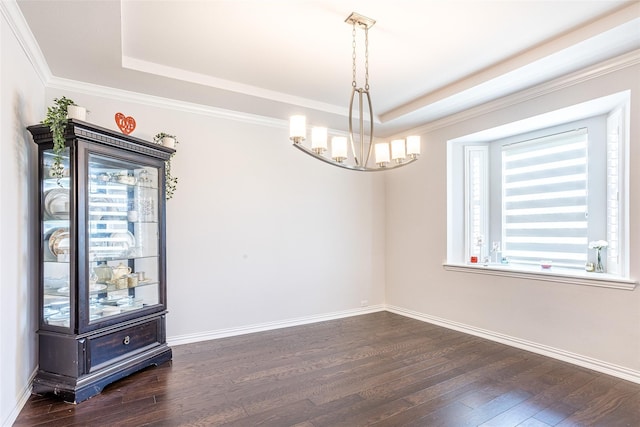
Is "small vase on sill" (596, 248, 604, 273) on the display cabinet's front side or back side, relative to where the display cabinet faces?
on the front side

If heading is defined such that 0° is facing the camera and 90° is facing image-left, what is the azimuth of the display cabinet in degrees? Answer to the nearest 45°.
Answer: approximately 315°

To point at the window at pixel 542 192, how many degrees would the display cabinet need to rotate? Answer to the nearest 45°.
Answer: approximately 45° to its left
